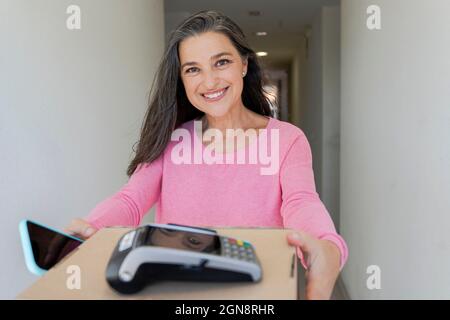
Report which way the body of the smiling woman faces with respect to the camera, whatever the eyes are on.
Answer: toward the camera

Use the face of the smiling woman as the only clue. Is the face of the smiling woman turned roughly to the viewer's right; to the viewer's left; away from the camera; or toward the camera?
toward the camera
